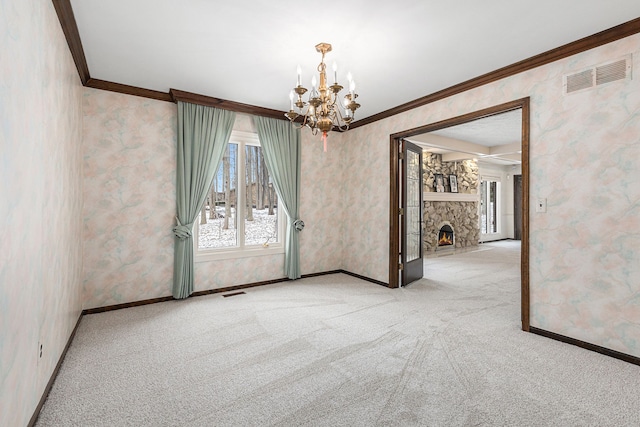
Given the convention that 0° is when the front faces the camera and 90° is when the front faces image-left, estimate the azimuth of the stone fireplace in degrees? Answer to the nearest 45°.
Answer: approximately 315°

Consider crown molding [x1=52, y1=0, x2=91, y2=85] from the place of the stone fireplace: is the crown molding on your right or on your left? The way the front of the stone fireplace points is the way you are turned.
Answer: on your right

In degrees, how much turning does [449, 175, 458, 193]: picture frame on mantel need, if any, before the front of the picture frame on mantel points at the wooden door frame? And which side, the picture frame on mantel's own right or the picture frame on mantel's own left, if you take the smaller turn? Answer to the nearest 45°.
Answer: approximately 45° to the picture frame on mantel's own right

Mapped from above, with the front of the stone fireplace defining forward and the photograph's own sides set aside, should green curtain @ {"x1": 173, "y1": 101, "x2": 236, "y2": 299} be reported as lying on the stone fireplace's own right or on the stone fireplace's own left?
on the stone fireplace's own right

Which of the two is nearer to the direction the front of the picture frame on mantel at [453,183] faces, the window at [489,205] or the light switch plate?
the light switch plate

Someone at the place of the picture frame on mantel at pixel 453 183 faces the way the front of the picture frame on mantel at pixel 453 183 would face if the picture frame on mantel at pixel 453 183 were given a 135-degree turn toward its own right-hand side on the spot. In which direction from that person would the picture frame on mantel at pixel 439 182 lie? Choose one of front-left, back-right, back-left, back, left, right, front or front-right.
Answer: front-left

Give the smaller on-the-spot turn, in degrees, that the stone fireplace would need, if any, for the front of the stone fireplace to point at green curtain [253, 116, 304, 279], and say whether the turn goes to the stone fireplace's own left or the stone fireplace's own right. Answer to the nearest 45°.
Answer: approximately 90° to the stone fireplace's own right

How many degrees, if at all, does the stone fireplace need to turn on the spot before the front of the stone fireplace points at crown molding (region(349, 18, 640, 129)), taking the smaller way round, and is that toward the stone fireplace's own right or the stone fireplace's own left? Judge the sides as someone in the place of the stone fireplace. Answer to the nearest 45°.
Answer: approximately 45° to the stone fireplace's own right

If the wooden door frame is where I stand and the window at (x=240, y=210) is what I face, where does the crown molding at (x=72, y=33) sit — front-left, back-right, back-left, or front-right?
front-left

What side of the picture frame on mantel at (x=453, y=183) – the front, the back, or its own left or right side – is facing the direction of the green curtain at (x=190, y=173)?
right
